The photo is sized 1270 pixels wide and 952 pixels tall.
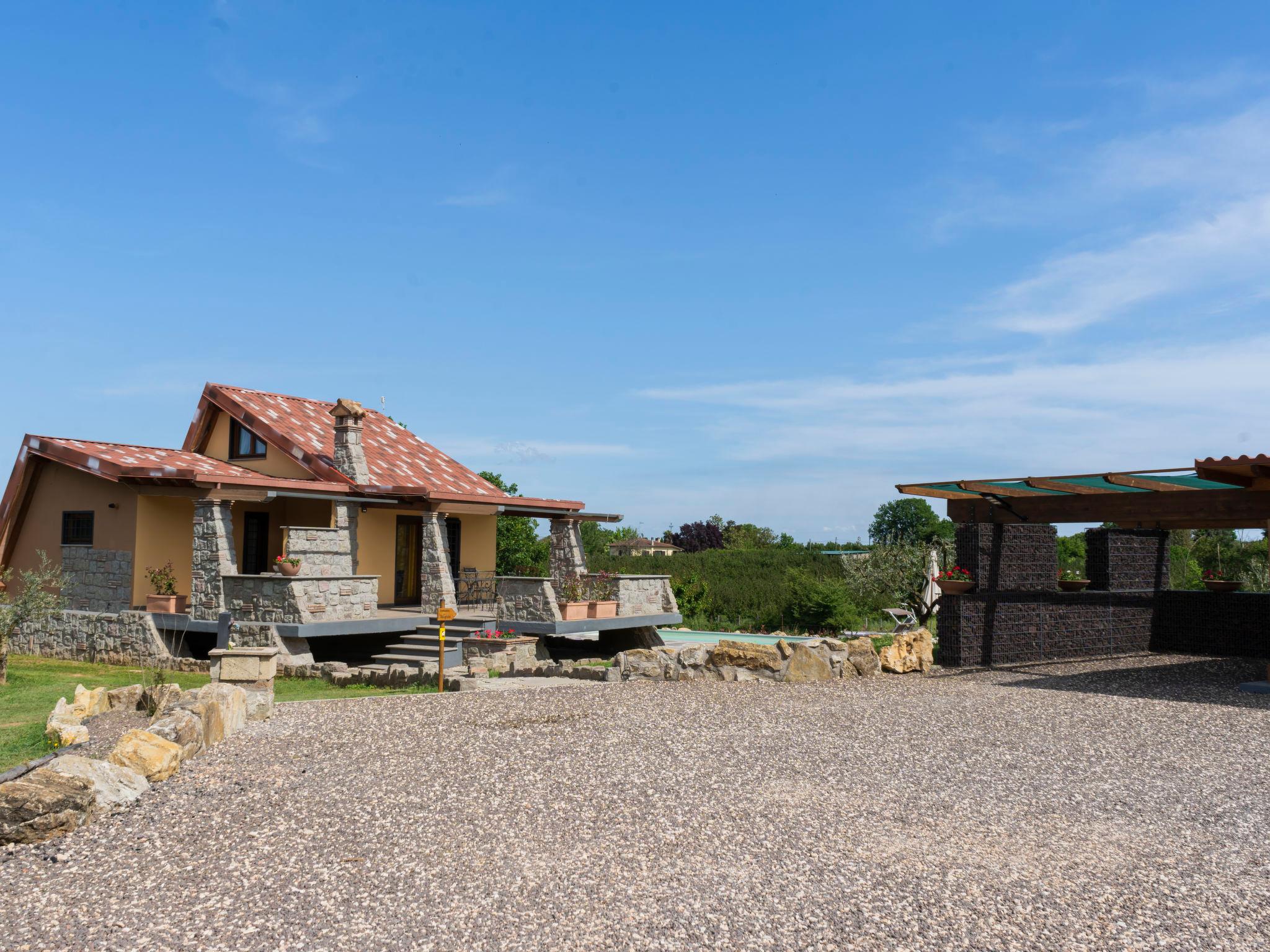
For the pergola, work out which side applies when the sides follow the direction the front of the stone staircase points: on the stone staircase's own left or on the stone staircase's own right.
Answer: on the stone staircase's own left

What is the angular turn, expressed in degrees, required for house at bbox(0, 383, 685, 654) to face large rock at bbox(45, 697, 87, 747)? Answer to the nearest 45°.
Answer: approximately 45° to its right

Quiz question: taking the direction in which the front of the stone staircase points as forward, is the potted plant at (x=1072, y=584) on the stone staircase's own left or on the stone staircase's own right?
on the stone staircase's own left

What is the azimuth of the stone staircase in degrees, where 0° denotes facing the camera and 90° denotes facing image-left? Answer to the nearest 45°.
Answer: approximately 45°

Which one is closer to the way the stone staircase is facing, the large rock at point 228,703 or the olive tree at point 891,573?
the large rock

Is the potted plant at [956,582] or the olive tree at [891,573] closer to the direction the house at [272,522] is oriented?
the potted plant

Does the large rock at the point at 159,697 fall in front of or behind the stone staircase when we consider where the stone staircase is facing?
in front

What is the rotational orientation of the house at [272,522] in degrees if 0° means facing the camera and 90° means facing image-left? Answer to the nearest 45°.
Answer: approximately 315°

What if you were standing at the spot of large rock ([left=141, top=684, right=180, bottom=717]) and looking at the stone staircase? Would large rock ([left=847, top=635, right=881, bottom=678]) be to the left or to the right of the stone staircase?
right

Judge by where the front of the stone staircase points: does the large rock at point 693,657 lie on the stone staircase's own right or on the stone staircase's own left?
on the stone staircase's own left

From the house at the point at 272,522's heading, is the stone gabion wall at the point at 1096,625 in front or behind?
in front

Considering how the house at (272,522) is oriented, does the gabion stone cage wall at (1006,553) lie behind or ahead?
ahead

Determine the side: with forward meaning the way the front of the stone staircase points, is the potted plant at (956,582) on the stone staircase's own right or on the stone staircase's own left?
on the stone staircase's own left

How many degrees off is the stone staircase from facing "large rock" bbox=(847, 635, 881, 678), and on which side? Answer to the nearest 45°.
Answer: approximately 90° to its left
